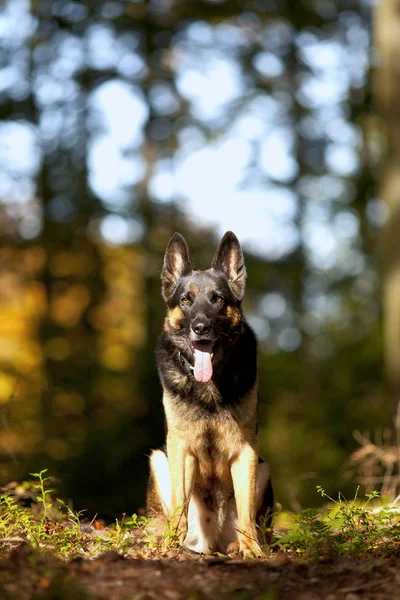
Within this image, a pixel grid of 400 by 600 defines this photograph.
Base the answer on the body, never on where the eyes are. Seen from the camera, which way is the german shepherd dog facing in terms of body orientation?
toward the camera

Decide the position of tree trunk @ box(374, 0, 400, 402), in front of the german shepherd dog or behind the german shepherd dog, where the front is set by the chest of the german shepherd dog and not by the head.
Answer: behind

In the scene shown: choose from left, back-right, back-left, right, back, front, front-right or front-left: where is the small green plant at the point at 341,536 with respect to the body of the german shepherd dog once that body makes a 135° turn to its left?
right
